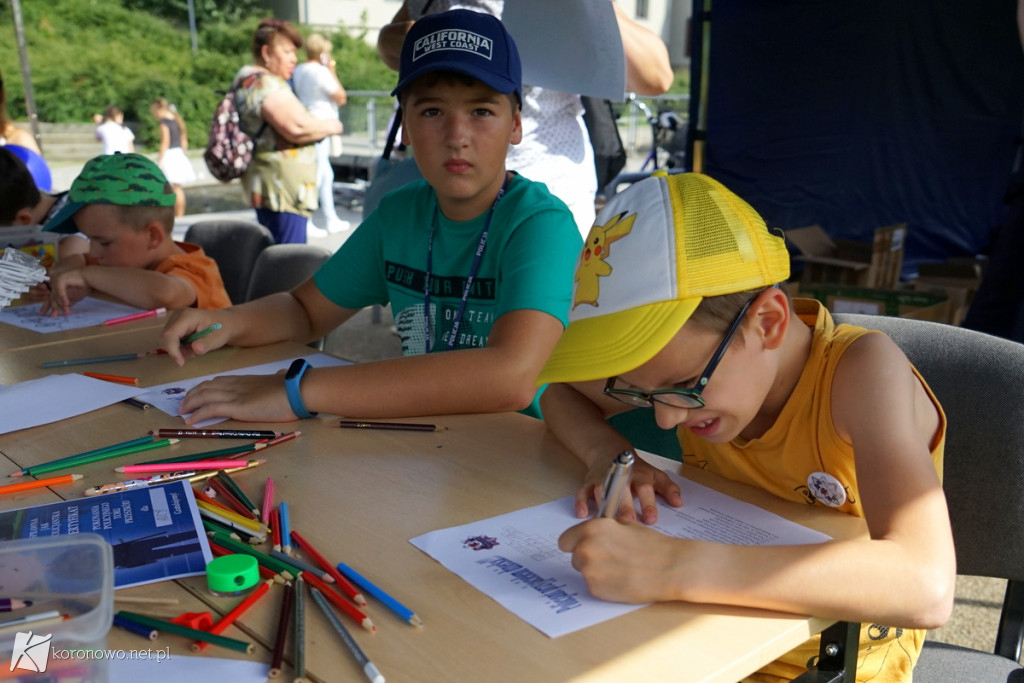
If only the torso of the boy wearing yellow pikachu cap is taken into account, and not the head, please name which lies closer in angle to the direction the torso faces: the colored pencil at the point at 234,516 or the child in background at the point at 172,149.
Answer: the colored pencil

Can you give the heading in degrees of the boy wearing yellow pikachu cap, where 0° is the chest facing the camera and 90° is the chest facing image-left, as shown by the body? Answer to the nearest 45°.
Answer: approximately 45°

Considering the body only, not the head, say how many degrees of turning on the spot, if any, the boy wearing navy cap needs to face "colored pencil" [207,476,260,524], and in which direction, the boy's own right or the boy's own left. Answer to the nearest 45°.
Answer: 0° — they already face it

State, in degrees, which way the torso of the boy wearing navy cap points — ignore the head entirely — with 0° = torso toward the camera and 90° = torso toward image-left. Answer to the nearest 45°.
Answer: approximately 45°

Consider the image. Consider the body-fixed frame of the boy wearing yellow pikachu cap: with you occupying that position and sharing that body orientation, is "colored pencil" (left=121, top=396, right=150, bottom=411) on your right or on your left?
on your right

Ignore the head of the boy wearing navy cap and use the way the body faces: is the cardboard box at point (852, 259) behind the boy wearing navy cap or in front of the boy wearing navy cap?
behind
